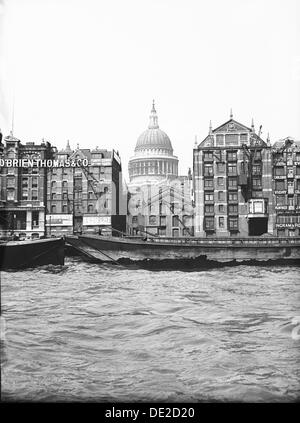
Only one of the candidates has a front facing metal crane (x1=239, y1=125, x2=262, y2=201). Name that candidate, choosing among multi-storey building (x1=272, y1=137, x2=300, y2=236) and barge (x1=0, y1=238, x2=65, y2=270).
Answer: the barge

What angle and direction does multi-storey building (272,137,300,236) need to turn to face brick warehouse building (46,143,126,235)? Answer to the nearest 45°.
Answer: approximately 90° to its right

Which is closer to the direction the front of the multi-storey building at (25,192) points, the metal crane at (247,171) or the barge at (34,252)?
the barge

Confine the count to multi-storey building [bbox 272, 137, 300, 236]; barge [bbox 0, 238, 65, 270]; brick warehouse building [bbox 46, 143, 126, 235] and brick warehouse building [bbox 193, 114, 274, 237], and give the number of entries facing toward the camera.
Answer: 3

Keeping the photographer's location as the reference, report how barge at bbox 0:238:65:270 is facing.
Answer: facing to the right of the viewer

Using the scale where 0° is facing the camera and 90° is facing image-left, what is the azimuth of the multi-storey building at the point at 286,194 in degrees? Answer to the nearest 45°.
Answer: approximately 0°
